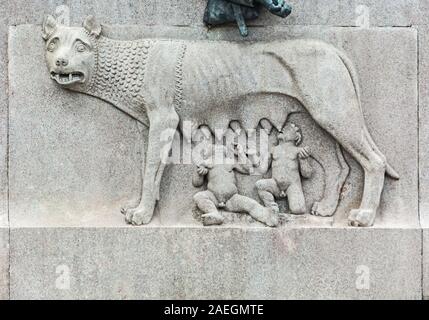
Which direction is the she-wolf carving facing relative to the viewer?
to the viewer's left
